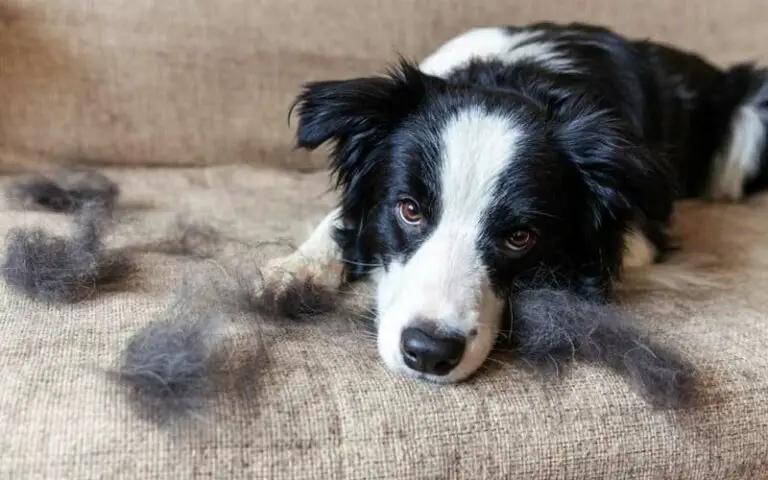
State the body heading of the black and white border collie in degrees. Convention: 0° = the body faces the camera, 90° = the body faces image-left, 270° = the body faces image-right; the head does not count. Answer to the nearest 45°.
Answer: approximately 45°

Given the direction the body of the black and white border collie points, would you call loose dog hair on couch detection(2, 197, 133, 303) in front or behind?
in front

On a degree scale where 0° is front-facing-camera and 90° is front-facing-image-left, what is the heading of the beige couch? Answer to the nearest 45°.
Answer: approximately 0°
